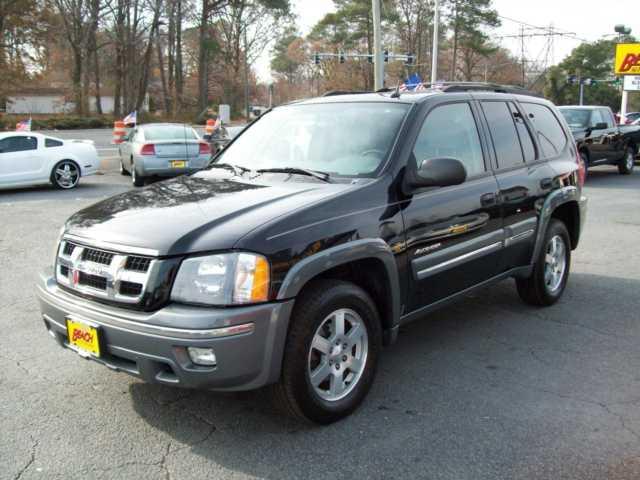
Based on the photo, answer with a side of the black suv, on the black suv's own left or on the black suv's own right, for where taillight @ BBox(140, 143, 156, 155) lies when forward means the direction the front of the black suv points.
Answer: on the black suv's own right

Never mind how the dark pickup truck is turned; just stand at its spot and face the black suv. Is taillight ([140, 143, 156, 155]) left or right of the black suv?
right

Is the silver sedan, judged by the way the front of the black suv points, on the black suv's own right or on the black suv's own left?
on the black suv's own right

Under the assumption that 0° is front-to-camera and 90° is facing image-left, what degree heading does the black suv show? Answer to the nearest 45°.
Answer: approximately 45°

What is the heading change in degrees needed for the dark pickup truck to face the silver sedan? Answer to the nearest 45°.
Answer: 0° — it already faces it

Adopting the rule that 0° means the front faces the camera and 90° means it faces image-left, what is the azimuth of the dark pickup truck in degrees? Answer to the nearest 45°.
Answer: approximately 45°

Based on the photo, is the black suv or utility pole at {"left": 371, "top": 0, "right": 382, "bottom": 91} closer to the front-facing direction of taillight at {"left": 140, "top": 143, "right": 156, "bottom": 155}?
the black suv

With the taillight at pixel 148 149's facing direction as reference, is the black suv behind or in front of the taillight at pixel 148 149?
in front

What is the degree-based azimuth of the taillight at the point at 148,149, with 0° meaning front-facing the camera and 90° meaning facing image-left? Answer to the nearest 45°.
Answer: approximately 0°

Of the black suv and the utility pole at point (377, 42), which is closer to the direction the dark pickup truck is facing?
the black suv

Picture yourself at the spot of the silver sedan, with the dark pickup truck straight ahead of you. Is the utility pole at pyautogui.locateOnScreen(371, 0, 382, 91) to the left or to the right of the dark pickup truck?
left

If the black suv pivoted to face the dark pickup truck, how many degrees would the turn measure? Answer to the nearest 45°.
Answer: approximately 180°
